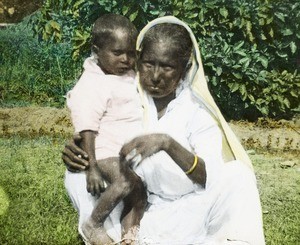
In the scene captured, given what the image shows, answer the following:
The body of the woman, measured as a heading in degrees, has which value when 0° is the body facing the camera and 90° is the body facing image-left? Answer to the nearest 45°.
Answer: approximately 45°

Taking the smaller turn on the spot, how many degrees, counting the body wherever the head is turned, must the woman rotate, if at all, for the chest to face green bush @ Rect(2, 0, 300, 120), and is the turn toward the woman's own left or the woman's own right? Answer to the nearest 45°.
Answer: approximately 135° to the woman's own right

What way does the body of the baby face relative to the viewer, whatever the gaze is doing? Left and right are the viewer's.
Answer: facing the viewer and to the right of the viewer

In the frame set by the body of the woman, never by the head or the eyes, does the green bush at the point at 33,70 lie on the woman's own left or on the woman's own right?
on the woman's own right

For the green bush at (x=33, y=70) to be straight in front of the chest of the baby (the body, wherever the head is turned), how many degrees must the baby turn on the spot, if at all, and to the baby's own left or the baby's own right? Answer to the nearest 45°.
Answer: approximately 135° to the baby's own left
